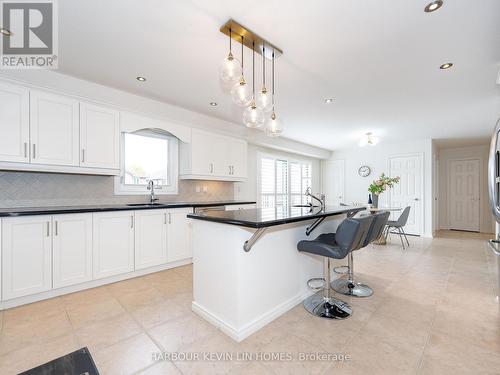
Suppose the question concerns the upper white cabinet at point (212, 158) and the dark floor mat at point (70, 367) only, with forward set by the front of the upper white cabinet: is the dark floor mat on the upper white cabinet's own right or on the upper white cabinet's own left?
on the upper white cabinet's own right

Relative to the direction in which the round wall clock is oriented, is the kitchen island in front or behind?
in front

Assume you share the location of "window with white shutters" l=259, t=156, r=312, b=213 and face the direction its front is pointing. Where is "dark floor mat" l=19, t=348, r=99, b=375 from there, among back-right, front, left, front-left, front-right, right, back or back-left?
front-right

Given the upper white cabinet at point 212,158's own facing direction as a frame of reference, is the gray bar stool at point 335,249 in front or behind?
in front

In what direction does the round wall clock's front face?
toward the camera

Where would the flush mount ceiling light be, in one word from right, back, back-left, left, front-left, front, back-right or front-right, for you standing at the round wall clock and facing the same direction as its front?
front

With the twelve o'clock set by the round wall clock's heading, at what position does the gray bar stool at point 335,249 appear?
The gray bar stool is roughly at 12 o'clock from the round wall clock.

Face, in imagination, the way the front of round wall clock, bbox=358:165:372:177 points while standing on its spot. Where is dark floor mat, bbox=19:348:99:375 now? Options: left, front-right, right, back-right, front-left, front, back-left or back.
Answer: front

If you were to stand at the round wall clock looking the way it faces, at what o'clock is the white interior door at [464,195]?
The white interior door is roughly at 8 o'clock from the round wall clock.

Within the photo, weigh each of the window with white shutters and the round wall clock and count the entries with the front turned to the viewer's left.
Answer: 0

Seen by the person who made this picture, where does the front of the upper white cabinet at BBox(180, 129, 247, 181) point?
facing the viewer and to the right of the viewer

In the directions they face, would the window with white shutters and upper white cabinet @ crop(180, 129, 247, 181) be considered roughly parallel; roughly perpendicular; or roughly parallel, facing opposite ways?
roughly parallel

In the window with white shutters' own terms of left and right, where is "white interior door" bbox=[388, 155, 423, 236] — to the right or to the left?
on its left

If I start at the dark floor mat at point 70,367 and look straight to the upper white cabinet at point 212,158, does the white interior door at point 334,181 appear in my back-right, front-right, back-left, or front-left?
front-right

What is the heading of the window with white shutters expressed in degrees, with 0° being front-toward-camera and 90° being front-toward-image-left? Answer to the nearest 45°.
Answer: approximately 315°

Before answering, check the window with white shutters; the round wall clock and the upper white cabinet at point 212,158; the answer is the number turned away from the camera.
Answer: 0

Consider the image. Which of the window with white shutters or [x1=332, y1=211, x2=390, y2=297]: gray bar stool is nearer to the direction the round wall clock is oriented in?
the gray bar stool

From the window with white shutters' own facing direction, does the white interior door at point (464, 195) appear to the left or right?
on its left
